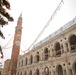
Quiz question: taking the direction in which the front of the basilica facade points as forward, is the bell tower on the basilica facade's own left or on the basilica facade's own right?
on the basilica facade's own right

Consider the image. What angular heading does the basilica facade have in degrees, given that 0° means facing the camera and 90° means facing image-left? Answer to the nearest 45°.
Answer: approximately 45°
